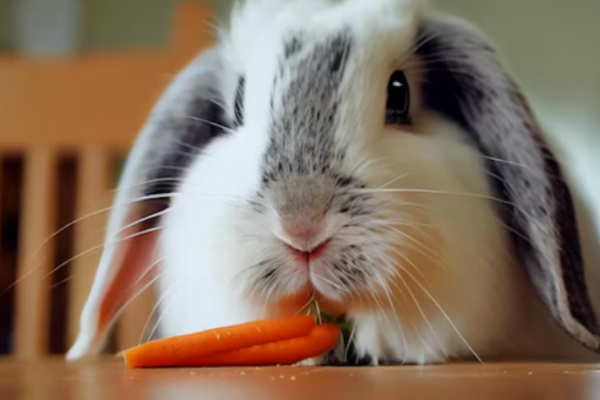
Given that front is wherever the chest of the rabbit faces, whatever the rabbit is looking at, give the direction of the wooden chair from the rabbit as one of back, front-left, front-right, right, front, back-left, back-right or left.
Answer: back-right

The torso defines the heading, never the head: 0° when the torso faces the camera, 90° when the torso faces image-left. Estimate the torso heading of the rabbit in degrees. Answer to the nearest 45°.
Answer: approximately 0°
